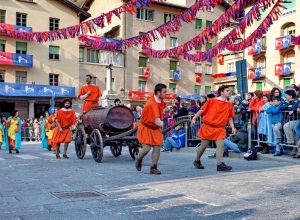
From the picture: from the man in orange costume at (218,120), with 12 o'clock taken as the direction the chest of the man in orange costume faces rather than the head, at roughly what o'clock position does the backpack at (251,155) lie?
The backpack is roughly at 8 o'clock from the man in orange costume.

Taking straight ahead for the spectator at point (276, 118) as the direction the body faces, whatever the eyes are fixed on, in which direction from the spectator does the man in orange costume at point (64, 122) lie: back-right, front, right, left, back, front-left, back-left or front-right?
front-right

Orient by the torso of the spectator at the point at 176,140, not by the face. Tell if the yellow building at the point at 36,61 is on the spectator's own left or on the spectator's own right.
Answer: on the spectator's own right
